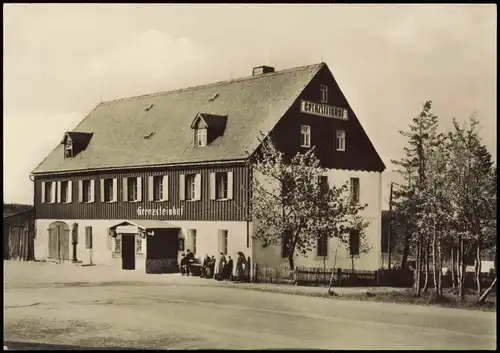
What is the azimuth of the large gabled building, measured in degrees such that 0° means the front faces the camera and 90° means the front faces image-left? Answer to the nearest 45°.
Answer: approximately 45°
